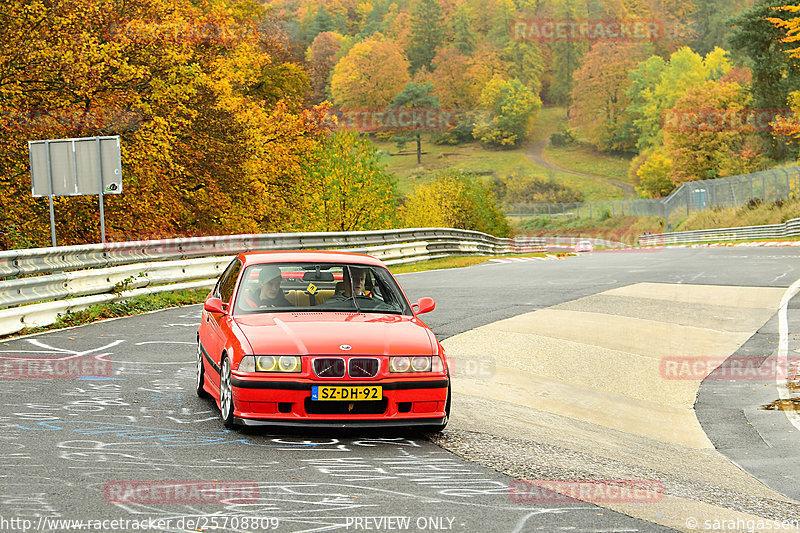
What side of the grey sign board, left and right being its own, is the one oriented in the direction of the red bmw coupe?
back

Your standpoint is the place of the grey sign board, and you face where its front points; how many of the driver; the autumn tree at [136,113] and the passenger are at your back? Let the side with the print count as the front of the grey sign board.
2

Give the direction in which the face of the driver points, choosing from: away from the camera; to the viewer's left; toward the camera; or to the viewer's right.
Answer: toward the camera

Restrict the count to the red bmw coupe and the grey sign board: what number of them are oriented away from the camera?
1

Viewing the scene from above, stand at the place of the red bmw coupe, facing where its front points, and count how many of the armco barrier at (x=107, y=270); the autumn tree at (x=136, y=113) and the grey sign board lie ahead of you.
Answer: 0

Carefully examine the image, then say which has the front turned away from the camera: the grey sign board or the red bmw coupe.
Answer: the grey sign board

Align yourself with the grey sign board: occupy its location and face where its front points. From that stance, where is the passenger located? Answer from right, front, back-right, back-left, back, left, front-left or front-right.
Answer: back

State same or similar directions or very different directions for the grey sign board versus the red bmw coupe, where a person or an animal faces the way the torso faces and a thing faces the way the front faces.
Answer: very different directions

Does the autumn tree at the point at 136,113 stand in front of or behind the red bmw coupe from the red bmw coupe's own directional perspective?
behind

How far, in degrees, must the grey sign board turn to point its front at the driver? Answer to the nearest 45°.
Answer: approximately 180°

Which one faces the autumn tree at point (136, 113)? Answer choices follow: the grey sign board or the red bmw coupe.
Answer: the grey sign board

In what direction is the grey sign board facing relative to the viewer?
away from the camera

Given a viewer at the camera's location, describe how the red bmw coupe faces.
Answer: facing the viewer

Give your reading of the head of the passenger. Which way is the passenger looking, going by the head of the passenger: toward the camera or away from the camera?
toward the camera

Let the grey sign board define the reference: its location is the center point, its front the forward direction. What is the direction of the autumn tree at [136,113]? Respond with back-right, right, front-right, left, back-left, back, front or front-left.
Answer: front
